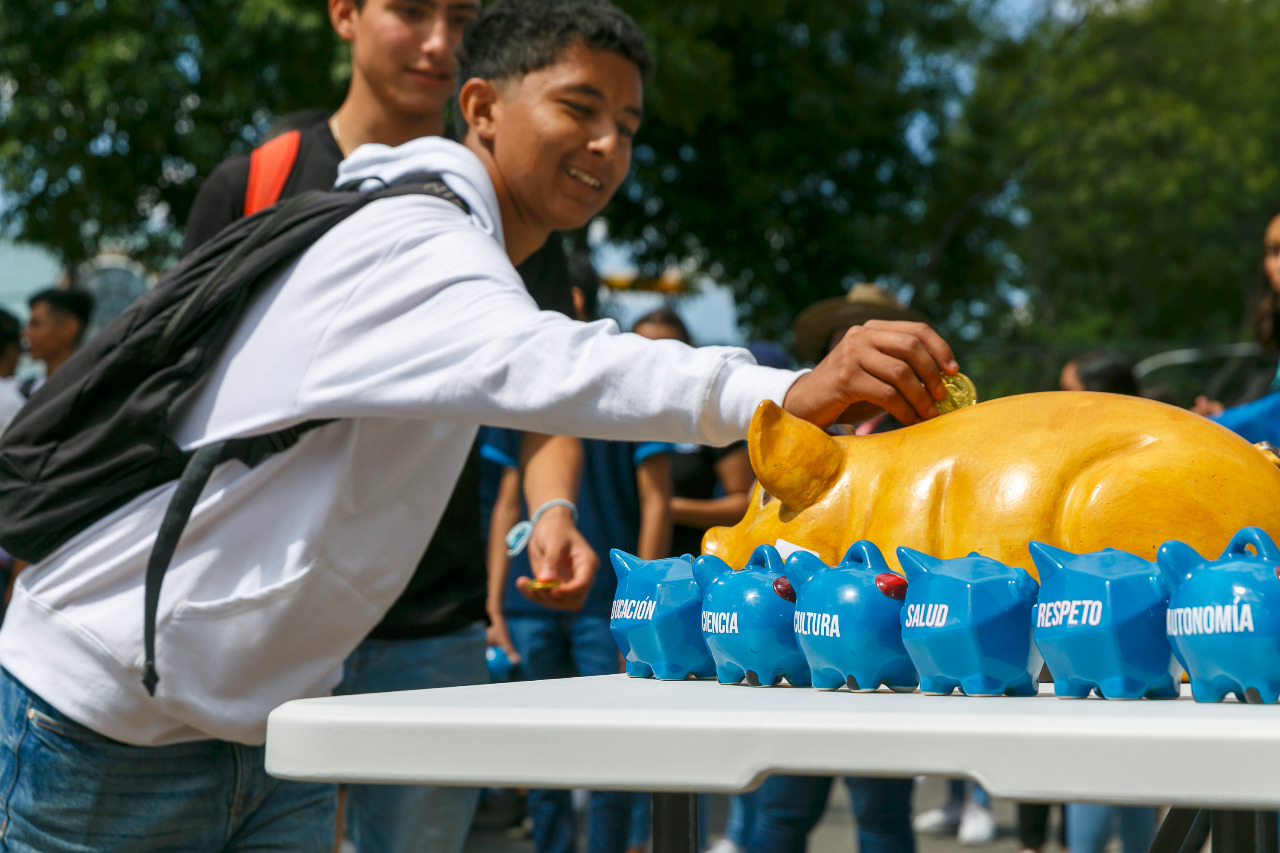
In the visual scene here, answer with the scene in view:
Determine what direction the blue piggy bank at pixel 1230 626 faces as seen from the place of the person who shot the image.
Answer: facing away from the viewer and to the left of the viewer

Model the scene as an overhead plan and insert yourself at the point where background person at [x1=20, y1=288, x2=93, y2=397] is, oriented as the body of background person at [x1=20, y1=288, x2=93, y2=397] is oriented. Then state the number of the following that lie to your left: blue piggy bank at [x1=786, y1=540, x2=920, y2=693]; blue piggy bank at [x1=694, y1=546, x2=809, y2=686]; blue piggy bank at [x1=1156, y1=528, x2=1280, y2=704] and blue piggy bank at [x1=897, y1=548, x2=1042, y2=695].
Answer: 4

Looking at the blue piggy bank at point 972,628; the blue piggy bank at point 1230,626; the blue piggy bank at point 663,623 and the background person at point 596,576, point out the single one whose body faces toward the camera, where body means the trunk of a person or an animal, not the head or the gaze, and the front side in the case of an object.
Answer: the background person

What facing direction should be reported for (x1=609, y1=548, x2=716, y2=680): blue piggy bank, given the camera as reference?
facing away from the viewer and to the left of the viewer

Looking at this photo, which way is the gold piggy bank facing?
to the viewer's left

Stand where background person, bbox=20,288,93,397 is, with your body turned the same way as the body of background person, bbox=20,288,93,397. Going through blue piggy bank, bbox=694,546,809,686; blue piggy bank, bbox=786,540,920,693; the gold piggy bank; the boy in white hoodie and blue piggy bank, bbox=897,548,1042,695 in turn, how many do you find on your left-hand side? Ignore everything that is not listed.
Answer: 5

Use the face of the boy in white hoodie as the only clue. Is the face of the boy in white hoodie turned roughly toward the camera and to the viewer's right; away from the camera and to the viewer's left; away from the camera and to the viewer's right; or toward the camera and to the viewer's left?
toward the camera and to the viewer's right
